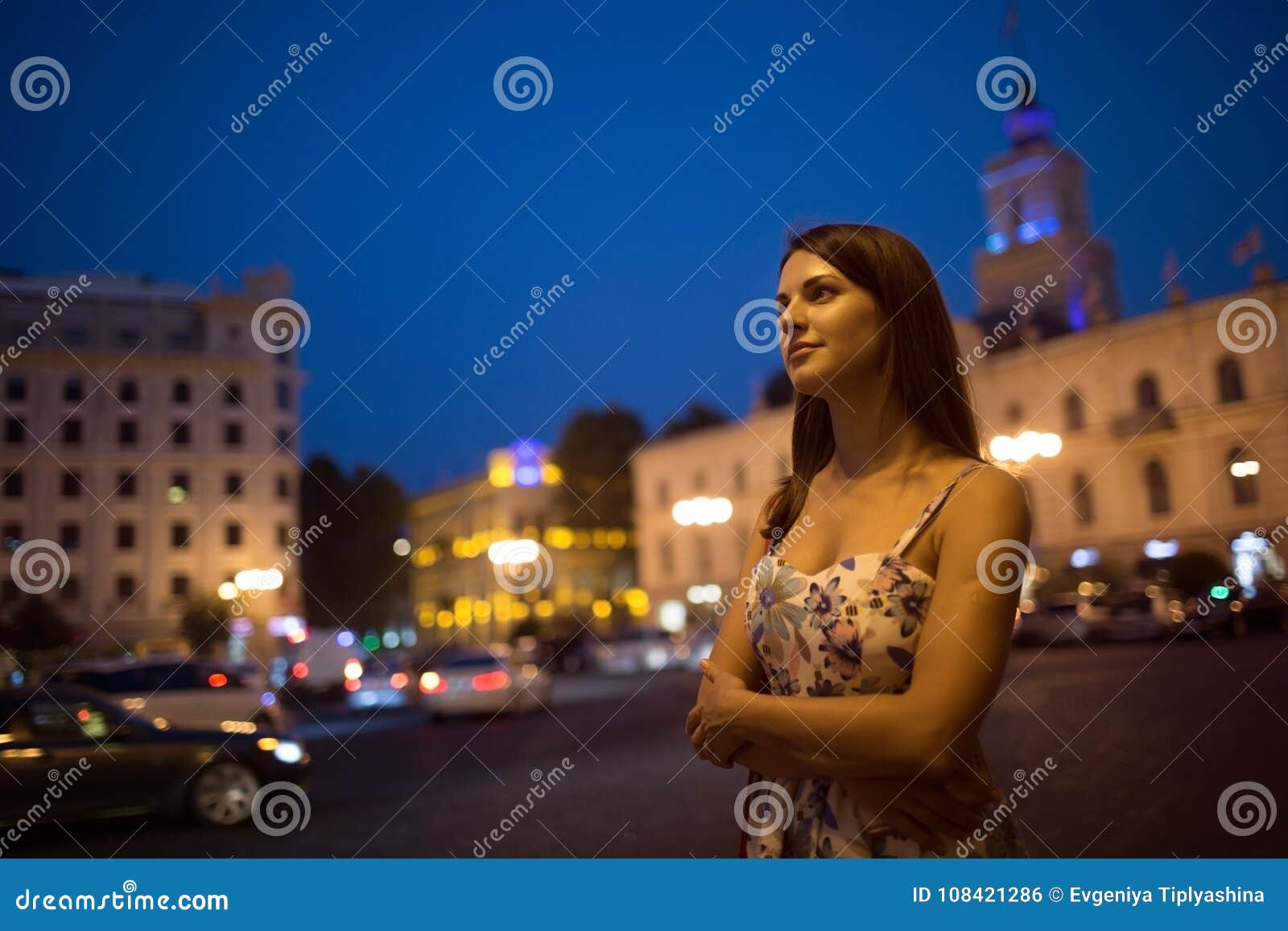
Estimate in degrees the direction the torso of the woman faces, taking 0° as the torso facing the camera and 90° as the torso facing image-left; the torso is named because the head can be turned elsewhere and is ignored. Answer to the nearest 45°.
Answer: approximately 45°

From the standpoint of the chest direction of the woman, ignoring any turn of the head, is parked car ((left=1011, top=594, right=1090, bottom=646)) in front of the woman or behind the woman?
behind

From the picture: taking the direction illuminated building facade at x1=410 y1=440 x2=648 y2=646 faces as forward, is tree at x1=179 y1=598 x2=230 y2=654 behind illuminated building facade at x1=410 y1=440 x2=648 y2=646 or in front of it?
in front

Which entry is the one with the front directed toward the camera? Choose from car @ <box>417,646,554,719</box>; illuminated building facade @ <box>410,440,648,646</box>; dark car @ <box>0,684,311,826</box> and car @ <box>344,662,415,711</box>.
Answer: the illuminated building facade

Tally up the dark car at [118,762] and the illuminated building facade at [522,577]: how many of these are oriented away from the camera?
0

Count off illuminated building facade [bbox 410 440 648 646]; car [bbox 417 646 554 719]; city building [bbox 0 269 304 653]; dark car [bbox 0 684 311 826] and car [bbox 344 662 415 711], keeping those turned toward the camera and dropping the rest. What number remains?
2

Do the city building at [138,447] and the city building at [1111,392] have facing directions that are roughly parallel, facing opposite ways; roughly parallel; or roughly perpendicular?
roughly perpendicular

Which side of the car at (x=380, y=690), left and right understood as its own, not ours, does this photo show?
back

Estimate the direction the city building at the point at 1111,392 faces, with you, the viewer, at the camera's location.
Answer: facing the viewer and to the left of the viewer

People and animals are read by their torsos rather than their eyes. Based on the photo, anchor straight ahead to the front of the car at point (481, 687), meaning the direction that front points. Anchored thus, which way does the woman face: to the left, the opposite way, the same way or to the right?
the opposite way
